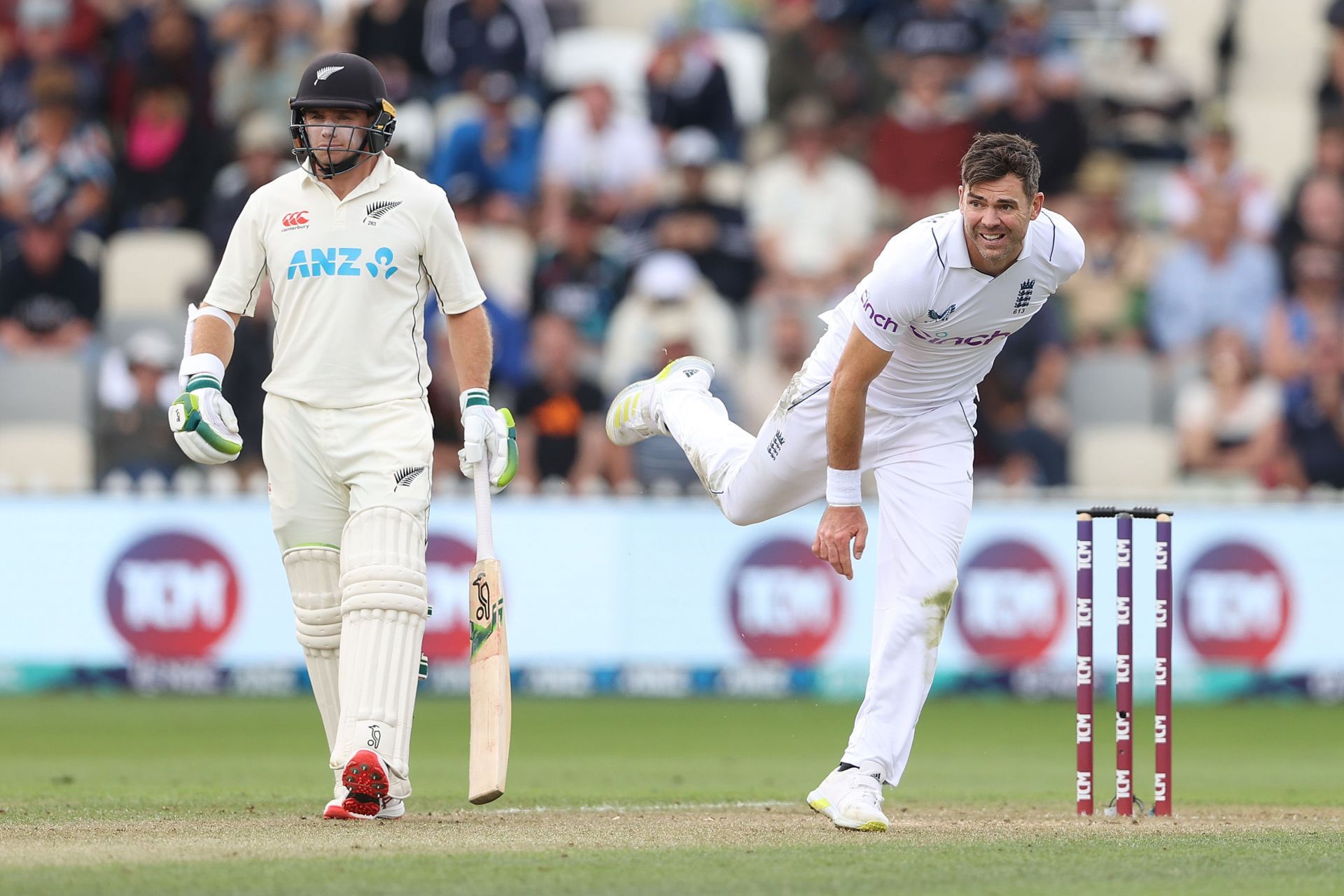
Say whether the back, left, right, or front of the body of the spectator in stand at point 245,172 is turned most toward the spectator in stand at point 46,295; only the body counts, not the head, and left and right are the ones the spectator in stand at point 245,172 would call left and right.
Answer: right

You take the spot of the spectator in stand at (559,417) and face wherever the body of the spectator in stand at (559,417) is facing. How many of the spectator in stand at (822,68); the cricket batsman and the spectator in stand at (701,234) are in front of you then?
1

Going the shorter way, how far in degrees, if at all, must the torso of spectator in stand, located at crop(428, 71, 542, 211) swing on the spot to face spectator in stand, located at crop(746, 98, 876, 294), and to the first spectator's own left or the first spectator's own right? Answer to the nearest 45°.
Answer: approximately 90° to the first spectator's own left

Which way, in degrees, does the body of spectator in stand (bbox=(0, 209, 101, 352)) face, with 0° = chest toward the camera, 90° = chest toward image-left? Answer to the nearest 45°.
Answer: approximately 0°

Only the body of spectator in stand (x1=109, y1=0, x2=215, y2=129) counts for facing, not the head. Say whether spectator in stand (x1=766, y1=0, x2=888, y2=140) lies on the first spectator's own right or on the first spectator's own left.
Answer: on the first spectator's own left

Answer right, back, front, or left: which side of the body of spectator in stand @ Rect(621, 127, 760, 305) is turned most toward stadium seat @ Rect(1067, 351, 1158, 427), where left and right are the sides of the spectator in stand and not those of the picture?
left
